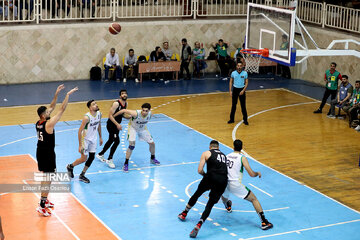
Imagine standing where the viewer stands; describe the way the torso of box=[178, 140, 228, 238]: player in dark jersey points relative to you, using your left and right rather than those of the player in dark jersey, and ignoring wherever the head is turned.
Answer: facing away from the viewer and to the left of the viewer

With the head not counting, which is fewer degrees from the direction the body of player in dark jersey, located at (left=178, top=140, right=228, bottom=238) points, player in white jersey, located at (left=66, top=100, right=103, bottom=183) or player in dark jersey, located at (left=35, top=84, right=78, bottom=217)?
the player in white jersey

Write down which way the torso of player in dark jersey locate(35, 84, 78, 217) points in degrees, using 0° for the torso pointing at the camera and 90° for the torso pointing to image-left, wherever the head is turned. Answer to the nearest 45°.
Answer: approximately 225°

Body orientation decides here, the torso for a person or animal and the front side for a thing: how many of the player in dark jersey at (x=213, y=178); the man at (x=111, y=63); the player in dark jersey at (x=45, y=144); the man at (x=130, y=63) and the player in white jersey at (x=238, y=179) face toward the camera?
2

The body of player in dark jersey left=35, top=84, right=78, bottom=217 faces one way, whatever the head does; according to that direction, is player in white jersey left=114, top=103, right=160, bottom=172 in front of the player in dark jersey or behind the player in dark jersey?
in front

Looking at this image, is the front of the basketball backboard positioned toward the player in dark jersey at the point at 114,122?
yes

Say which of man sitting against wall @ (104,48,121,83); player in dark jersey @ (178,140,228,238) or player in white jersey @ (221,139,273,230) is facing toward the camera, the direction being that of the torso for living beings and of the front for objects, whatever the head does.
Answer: the man sitting against wall

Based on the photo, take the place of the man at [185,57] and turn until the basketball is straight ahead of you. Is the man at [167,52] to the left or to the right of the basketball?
right

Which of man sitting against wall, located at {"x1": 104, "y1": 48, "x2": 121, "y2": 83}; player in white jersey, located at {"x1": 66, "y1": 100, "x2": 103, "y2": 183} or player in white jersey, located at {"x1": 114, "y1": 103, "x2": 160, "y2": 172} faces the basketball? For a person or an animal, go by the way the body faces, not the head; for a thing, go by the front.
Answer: the man sitting against wall

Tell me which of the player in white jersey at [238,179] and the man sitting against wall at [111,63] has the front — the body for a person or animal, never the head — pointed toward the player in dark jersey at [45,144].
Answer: the man sitting against wall

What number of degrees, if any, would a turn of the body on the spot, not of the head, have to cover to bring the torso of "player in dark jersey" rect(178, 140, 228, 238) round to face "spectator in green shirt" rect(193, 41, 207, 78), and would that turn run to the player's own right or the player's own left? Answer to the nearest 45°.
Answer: approximately 45° to the player's own right

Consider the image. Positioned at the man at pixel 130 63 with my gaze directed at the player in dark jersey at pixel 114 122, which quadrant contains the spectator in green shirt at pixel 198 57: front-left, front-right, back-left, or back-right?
back-left

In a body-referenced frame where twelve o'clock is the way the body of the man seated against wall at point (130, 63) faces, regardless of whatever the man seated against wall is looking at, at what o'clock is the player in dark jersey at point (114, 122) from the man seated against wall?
The player in dark jersey is roughly at 12 o'clock from the man seated against wall.

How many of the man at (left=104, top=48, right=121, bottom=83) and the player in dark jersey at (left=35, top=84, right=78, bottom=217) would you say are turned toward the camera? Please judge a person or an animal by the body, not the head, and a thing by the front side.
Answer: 1

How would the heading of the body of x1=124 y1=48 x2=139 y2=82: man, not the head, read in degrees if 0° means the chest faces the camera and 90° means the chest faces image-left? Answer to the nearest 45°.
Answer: approximately 0°
